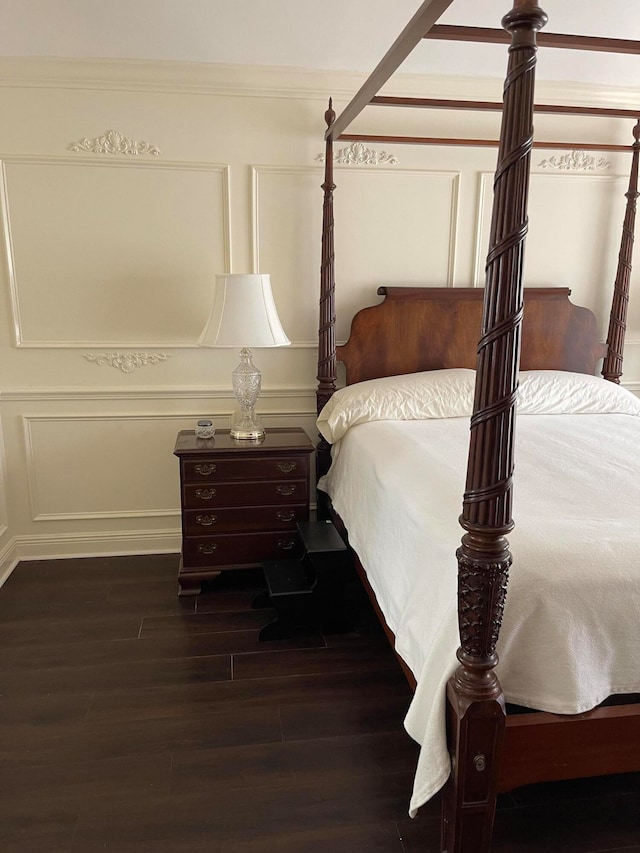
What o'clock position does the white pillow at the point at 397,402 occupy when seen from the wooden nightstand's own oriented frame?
The white pillow is roughly at 9 o'clock from the wooden nightstand.

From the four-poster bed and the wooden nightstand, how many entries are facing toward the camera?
2

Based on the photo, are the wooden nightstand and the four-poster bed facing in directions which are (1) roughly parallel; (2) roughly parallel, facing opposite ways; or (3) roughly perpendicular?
roughly parallel

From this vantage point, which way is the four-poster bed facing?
toward the camera

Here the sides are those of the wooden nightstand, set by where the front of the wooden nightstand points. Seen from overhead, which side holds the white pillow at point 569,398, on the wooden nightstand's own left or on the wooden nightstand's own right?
on the wooden nightstand's own left

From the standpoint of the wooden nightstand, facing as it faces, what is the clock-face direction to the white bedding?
The white bedding is roughly at 11 o'clock from the wooden nightstand.
